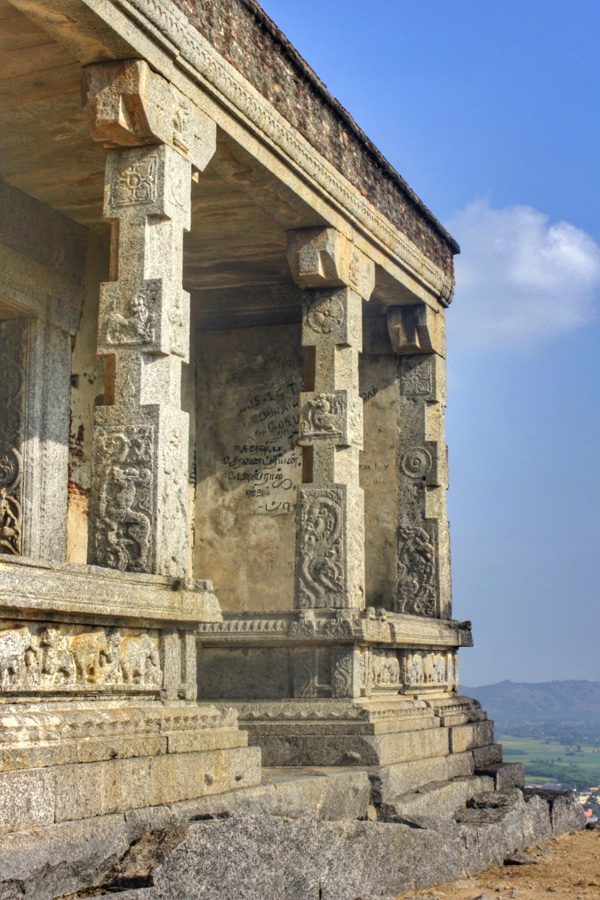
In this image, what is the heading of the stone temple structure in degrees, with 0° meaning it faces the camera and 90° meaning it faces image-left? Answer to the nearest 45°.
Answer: approximately 315°
